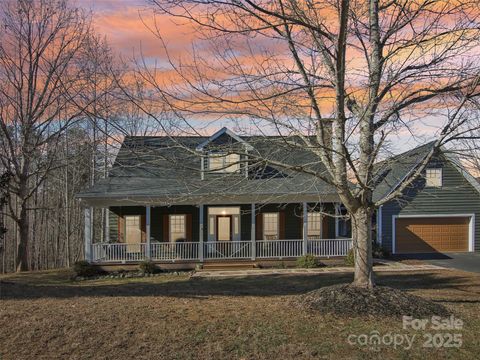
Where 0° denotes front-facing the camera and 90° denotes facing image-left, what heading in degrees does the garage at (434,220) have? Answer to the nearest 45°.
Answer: approximately 0°

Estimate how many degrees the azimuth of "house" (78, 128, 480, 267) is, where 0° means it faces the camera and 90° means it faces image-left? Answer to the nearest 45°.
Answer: approximately 0°

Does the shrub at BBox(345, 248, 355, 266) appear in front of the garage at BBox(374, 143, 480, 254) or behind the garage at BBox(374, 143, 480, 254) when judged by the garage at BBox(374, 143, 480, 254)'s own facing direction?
in front
